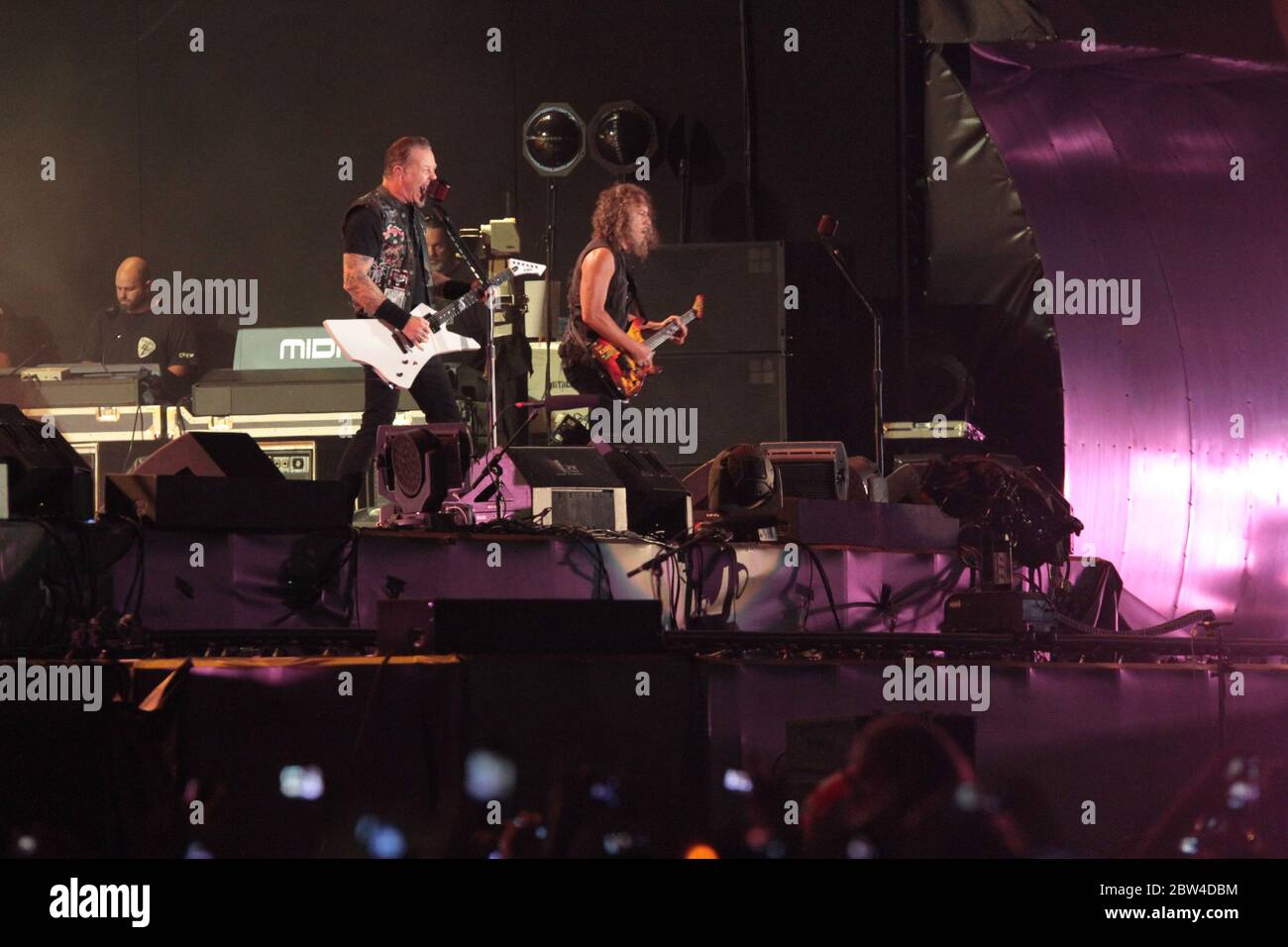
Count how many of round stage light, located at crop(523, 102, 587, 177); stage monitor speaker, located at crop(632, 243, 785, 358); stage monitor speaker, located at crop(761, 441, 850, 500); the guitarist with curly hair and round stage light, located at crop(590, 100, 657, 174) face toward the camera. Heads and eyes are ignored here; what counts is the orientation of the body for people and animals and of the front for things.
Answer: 4

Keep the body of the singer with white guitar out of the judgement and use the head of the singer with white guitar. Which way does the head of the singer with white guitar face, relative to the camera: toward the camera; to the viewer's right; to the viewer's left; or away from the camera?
to the viewer's right

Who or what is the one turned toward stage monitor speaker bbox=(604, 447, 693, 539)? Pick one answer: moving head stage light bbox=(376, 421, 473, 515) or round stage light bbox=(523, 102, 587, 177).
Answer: the round stage light

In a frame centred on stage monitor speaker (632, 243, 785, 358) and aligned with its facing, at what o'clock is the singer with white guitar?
The singer with white guitar is roughly at 1 o'clock from the stage monitor speaker.

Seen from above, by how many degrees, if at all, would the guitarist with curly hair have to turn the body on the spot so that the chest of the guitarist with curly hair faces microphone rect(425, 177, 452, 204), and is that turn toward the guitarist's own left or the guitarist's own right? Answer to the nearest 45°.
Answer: approximately 135° to the guitarist's own right

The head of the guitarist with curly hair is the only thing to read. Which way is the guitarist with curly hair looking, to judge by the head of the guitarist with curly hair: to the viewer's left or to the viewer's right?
to the viewer's right

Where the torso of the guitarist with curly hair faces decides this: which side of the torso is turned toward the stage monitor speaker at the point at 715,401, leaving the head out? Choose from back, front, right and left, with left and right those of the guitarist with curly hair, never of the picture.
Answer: left

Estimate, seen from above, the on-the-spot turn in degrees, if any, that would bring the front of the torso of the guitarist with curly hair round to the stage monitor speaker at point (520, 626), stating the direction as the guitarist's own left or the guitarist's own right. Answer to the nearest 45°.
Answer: approximately 90° to the guitarist's own right
